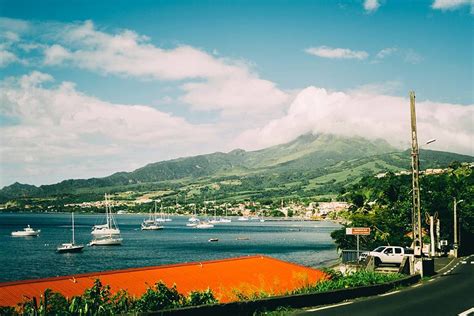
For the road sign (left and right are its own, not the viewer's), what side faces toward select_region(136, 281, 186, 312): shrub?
front

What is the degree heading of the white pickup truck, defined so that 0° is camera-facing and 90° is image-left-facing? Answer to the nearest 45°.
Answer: approximately 45°

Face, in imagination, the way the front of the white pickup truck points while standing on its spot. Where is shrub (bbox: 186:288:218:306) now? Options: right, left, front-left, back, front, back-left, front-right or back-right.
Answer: front-left

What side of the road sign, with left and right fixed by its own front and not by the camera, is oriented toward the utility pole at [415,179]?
left

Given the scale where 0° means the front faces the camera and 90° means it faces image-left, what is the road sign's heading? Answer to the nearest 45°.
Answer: approximately 0°

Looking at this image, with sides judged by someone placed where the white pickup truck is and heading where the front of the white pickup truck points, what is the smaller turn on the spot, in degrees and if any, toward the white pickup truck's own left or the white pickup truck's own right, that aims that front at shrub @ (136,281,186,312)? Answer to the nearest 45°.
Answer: approximately 45° to the white pickup truck's own left
